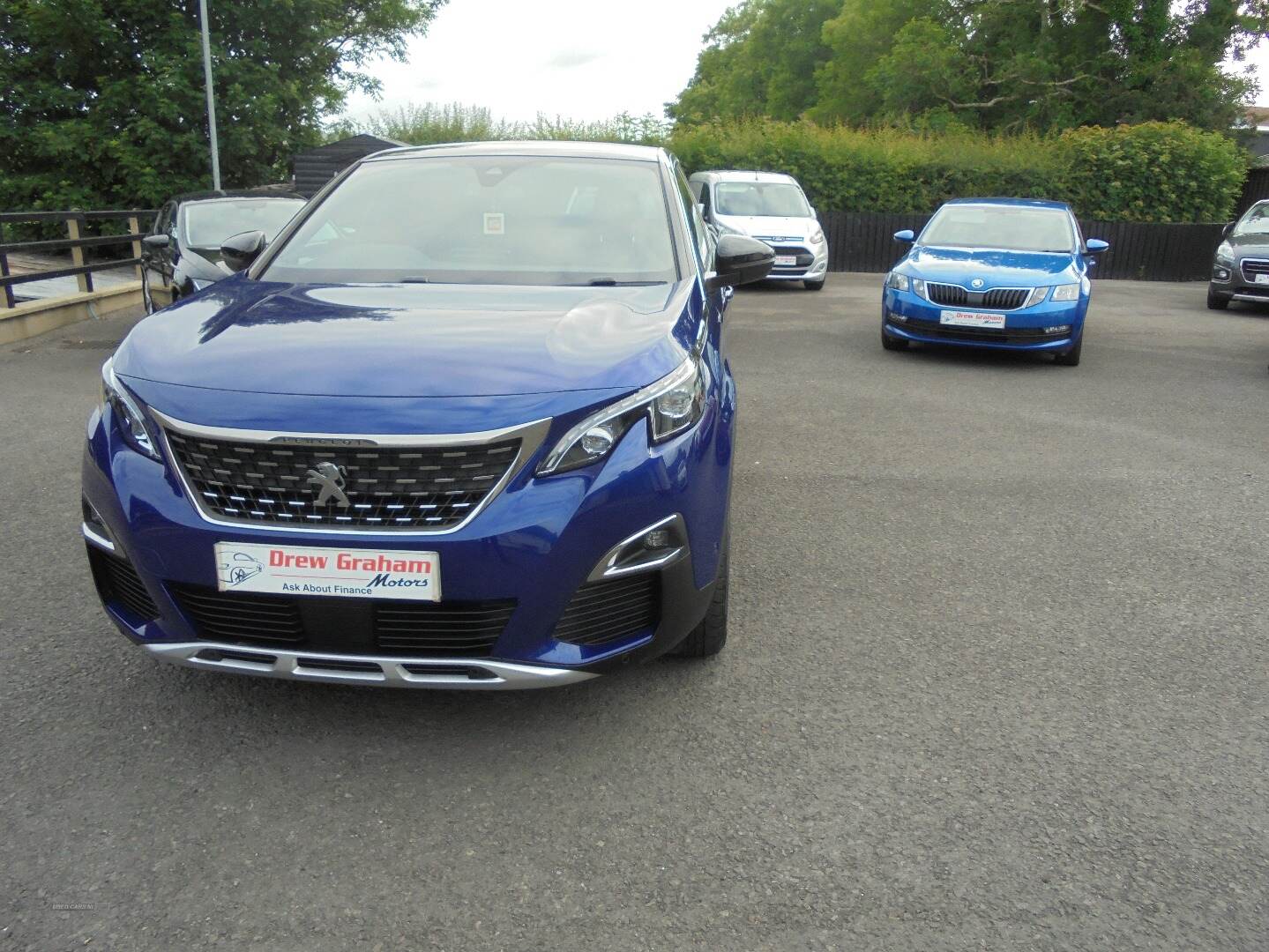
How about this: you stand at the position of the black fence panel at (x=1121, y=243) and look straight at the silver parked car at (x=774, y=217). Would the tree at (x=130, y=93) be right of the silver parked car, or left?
right

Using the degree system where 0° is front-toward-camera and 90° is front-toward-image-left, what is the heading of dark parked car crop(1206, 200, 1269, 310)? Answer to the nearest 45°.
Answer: approximately 0°

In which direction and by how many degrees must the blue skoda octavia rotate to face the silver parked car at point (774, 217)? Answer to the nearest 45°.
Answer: approximately 135° to its right

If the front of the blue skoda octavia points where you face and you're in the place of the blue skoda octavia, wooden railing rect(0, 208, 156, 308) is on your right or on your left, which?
on your right

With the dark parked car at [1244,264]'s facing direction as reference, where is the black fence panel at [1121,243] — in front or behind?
behind

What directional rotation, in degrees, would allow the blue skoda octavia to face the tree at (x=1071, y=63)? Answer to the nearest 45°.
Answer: approximately 180°

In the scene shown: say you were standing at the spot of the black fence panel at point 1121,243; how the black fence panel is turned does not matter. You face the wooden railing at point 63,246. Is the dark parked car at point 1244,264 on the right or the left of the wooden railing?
left

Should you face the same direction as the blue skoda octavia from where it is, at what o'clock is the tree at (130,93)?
The tree is roughly at 4 o'clock from the blue skoda octavia.

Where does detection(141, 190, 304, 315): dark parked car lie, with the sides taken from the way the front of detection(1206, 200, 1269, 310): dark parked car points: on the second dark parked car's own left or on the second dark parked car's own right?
on the second dark parked car's own right

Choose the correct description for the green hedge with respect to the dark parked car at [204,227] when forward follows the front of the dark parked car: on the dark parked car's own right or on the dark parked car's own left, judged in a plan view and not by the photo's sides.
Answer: on the dark parked car's own left

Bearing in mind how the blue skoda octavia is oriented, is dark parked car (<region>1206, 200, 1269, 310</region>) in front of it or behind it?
behind

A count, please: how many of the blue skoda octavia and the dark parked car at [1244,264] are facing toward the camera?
2
